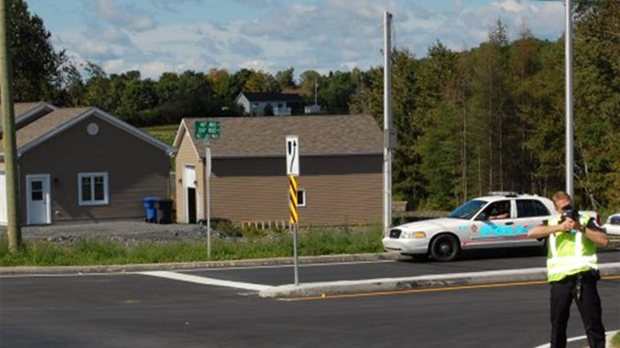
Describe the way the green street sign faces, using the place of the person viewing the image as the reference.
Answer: facing the viewer

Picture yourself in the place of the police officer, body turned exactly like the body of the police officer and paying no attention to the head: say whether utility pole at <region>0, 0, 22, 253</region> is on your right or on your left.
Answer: on your right

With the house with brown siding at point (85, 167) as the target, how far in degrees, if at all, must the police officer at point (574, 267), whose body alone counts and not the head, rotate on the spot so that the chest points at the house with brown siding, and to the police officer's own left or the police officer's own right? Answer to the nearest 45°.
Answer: approximately 135° to the police officer's own right

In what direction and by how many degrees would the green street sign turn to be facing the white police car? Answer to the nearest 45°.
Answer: approximately 90° to its left

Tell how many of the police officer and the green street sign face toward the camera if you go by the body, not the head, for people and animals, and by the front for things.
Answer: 2

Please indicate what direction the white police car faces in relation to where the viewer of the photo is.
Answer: facing the viewer and to the left of the viewer

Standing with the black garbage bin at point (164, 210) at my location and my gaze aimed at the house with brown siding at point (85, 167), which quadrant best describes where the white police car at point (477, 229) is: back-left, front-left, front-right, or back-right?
back-left

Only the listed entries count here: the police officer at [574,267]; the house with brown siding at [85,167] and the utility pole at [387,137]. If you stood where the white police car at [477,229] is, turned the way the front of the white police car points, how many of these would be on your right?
2

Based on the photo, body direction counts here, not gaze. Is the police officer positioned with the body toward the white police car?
no

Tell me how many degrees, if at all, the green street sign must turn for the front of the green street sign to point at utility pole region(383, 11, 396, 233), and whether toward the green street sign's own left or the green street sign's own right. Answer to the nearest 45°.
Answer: approximately 135° to the green street sign's own left

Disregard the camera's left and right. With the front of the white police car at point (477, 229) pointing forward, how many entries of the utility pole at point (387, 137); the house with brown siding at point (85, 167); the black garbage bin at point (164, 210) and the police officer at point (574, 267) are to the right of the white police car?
3

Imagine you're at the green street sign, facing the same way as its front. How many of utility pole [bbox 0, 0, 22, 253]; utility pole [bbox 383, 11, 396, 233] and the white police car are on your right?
1

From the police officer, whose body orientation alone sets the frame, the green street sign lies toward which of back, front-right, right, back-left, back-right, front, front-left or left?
back-right

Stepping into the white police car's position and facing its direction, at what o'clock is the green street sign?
The green street sign is roughly at 1 o'clock from the white police car.

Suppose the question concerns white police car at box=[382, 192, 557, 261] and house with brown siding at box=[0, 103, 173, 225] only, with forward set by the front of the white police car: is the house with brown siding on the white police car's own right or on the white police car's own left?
on the white police car's own right
